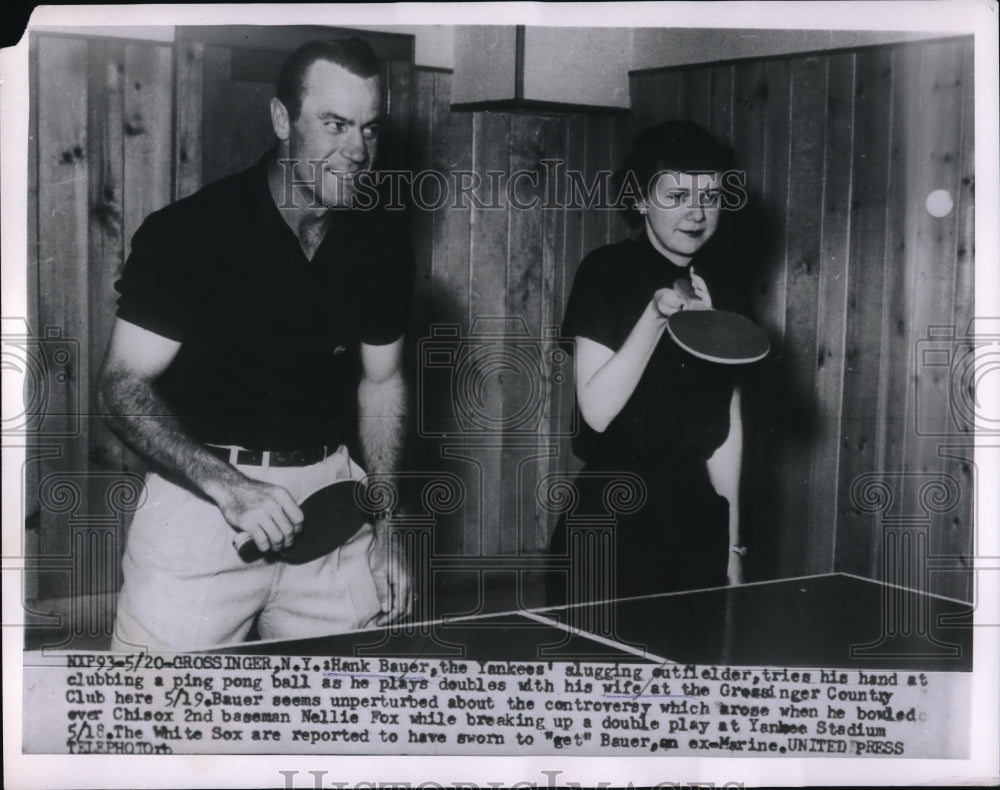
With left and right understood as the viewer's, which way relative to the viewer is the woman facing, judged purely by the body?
facing the viewer and to the right of the viewer
